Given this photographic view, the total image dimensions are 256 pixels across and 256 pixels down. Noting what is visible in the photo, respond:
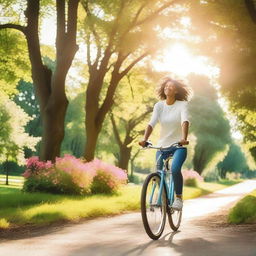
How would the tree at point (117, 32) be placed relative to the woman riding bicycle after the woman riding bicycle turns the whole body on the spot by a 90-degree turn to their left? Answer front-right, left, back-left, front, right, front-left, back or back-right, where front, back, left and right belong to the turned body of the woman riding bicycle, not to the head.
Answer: left

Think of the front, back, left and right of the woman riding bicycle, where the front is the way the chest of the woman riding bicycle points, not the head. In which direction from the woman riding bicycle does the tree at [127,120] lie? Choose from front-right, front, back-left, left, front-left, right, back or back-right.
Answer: back

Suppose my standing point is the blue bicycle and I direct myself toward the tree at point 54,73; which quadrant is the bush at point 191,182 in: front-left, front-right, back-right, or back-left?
front-right

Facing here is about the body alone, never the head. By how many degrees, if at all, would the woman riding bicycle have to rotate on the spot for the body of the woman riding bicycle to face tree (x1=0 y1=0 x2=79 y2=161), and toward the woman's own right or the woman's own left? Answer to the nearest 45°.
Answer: approximately 135° to the woman's own right

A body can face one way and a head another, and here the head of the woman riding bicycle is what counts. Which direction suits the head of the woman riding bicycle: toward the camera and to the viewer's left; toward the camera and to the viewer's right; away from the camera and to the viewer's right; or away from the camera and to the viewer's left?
toward the camera and to the viewer's left

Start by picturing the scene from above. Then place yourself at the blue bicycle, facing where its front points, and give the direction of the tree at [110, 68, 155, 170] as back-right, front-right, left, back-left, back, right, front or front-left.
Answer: back-right

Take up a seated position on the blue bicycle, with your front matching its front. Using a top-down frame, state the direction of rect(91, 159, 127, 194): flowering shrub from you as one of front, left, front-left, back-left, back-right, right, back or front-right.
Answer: back-right

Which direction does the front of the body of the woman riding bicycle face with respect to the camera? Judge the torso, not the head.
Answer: toward the camera

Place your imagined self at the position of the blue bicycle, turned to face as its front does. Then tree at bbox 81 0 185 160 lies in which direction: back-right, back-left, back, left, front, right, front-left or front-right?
back-right

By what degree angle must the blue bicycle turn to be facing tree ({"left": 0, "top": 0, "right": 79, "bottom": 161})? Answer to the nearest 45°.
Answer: approximately 135° to its right

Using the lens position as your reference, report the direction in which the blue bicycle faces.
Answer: facing the viewer and to the left of the viewer
